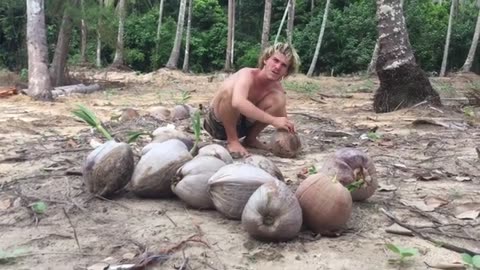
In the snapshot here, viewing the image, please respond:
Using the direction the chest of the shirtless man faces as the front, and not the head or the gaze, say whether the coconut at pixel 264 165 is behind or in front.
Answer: in front

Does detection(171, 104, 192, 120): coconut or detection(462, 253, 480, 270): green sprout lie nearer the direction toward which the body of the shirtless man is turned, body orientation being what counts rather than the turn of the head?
the green sprout

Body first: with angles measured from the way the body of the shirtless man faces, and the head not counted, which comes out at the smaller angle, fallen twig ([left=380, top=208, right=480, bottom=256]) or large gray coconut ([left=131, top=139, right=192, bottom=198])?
the fallen twig

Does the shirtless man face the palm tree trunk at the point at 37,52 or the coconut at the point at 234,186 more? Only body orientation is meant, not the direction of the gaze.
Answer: the coconut

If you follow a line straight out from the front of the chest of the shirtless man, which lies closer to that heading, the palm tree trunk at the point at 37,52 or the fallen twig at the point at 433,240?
the fallen twig

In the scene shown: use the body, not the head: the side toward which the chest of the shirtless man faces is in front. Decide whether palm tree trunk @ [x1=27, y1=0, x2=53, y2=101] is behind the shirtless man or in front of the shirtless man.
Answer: behind

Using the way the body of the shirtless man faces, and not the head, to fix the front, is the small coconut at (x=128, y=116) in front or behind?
behind

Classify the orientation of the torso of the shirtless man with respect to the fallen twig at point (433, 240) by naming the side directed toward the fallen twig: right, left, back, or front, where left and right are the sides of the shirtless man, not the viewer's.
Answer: front

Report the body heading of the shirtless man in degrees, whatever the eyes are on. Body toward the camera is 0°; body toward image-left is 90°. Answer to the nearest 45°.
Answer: approximately 315°

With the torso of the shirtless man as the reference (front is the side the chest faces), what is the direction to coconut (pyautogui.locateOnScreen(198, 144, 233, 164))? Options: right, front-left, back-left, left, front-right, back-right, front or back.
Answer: front-right
